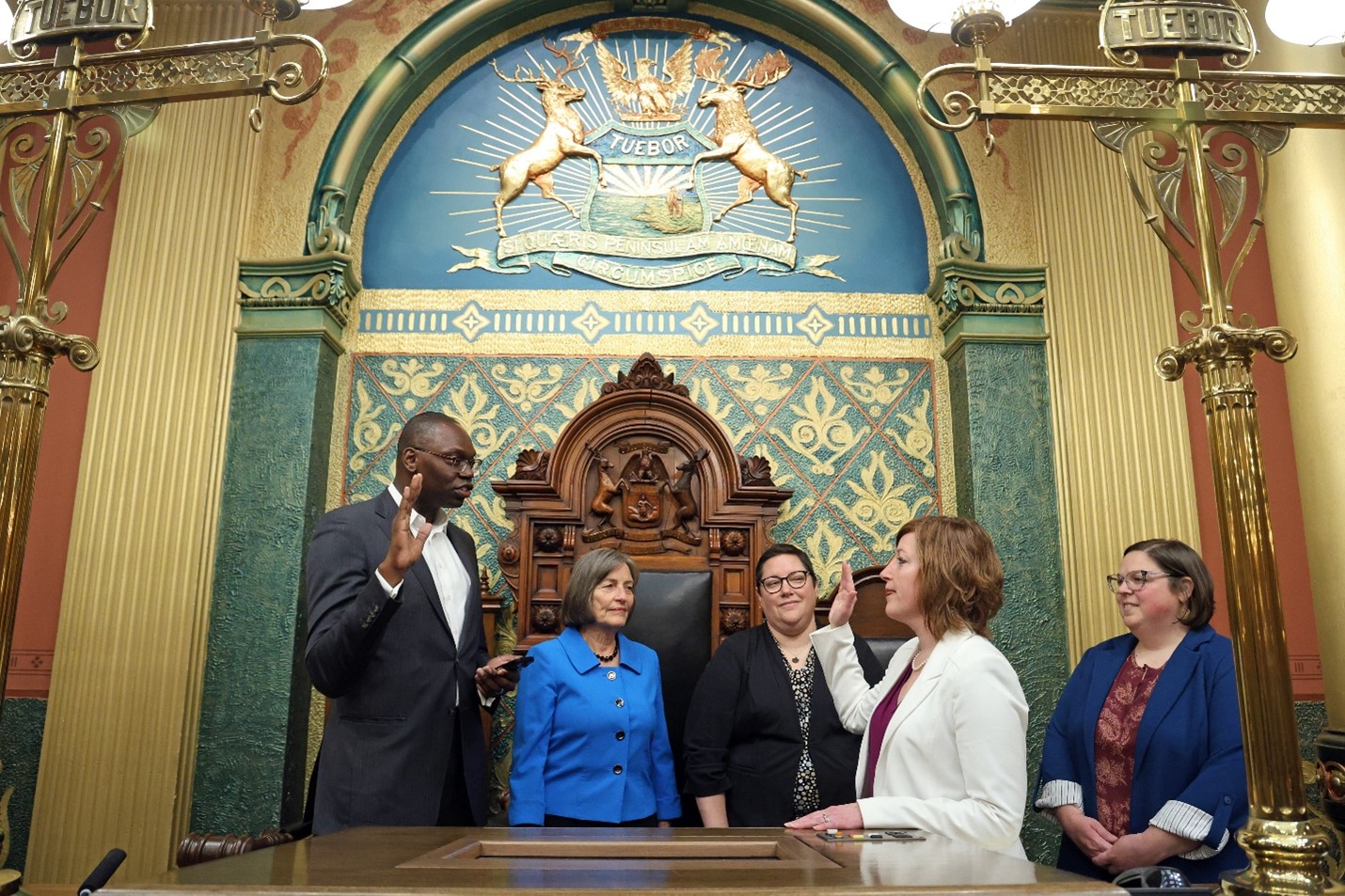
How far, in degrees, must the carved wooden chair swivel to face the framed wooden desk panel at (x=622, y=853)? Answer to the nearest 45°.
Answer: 0° — it already faces it

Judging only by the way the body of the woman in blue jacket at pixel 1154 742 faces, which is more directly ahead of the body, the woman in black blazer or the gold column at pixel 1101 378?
the woman in black blazer

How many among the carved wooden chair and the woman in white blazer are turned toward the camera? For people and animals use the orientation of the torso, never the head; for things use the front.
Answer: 1

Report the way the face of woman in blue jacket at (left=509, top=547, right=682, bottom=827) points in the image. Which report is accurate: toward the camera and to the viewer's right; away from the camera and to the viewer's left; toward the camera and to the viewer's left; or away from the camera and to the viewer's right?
toward the camera and to the viewer's right

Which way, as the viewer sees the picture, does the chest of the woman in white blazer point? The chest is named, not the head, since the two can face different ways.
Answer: to the viewer's left

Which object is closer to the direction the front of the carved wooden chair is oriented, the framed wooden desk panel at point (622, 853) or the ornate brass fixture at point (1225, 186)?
the framed wooden desk panel

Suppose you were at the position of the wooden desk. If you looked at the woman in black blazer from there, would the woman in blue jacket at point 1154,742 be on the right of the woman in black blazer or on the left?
right

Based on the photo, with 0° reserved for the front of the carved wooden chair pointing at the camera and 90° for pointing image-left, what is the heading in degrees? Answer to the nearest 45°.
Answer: approximately 0°

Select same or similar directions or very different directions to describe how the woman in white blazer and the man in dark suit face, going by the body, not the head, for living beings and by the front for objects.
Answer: very different directions

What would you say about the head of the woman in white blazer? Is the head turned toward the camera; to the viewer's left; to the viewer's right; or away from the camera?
to the viewer's left
